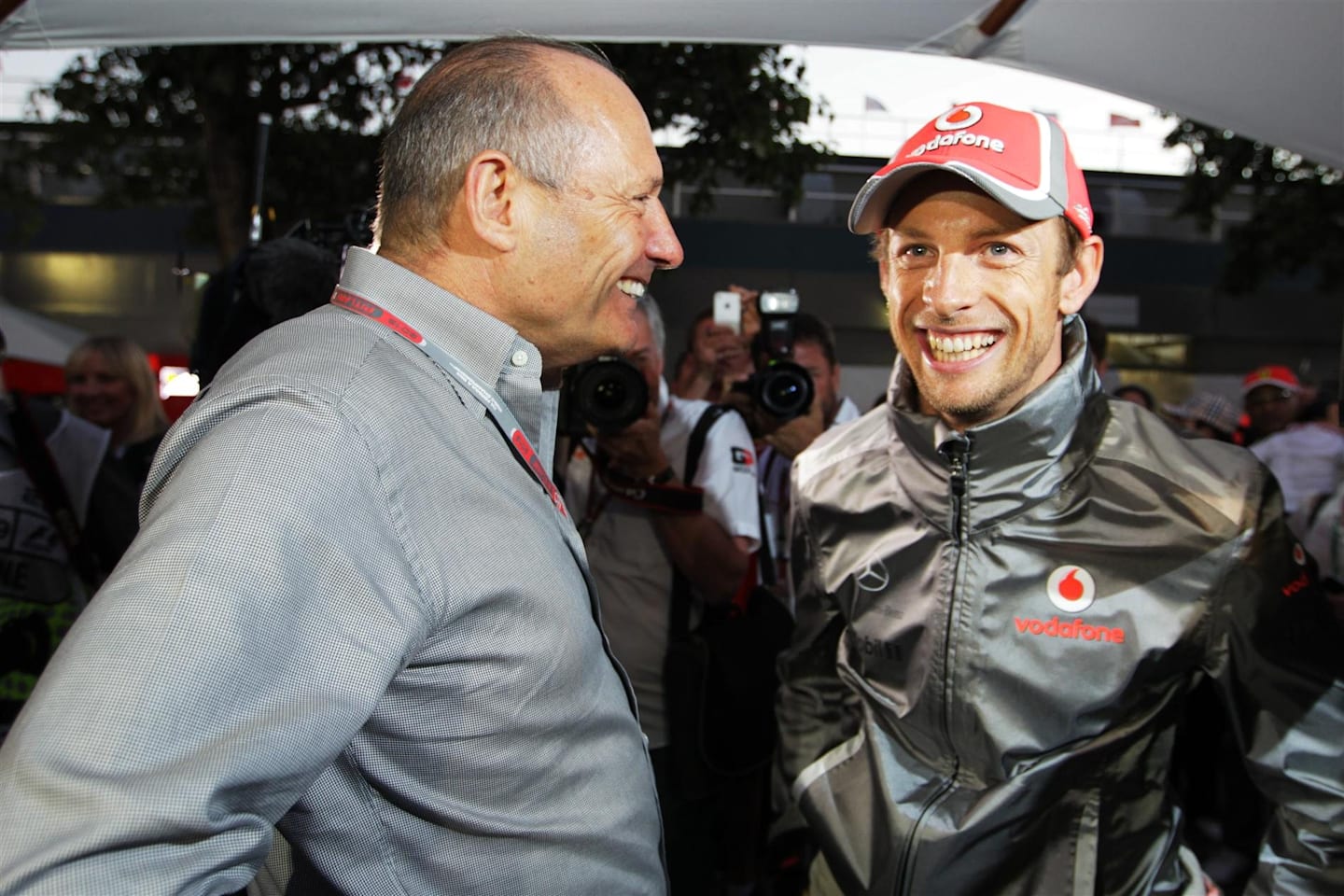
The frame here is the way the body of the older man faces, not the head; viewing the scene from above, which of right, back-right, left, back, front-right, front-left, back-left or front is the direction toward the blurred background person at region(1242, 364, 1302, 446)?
front-left

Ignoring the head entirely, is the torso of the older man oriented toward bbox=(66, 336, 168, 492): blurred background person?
no

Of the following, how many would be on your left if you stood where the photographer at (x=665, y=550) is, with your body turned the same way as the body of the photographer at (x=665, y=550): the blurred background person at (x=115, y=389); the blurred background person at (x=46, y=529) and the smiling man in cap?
1

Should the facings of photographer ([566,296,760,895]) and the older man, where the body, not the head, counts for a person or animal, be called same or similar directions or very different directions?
very different directions

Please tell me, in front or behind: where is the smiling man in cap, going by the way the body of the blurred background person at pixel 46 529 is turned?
in front

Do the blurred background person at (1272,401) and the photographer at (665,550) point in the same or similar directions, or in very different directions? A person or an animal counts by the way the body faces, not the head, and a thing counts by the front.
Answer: same or similar directions

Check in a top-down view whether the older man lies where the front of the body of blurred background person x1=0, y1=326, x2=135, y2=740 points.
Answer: yes

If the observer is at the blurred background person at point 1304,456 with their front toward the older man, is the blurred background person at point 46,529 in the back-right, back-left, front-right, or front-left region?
front-right

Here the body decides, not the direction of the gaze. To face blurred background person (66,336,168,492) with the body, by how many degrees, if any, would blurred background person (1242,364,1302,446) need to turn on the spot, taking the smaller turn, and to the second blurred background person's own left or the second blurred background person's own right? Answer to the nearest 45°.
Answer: approximately 45° to the second blurred background person's own right

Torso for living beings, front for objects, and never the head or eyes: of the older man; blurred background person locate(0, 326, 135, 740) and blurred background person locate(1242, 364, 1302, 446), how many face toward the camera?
2

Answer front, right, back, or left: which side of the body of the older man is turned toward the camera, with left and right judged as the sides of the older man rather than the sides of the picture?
right

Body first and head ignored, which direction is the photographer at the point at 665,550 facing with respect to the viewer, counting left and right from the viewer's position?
facing the viewer and to the left of the viewer

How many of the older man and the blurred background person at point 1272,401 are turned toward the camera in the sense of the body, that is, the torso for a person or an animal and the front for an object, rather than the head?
1

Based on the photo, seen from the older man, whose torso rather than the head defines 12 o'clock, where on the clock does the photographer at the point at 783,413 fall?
The photographer is roughly at 10 o'clock from the older man.

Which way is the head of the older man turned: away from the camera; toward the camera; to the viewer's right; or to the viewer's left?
to the viewer's right

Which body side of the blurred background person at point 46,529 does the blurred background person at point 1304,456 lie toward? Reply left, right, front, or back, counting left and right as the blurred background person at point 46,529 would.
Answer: left
